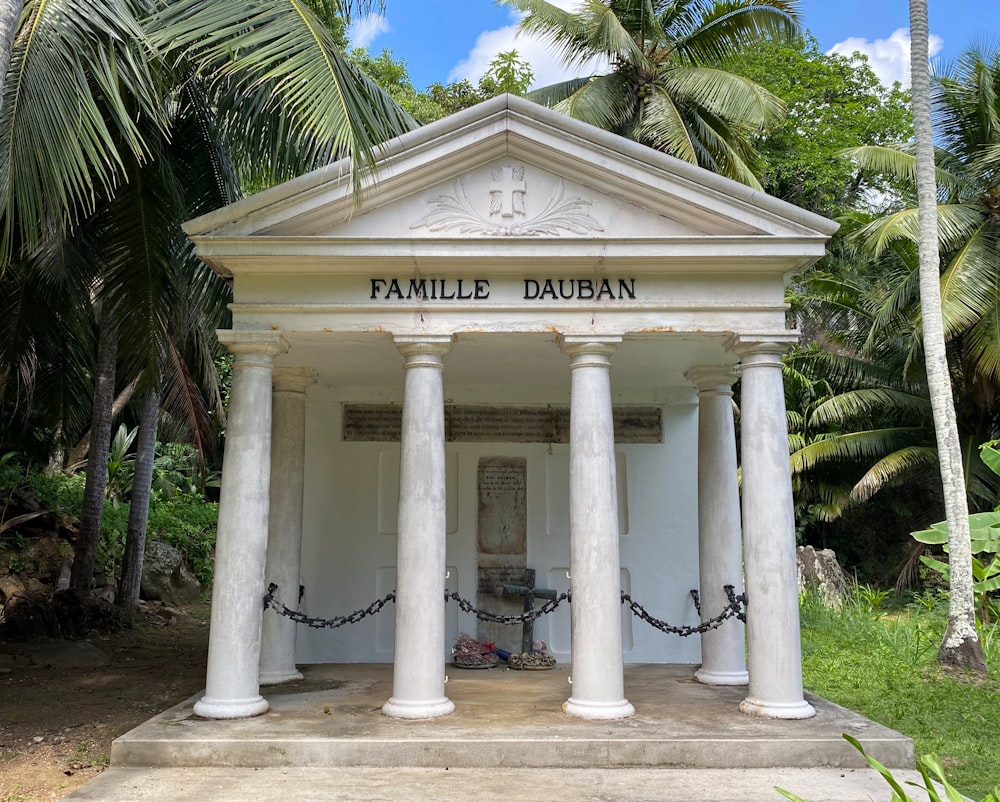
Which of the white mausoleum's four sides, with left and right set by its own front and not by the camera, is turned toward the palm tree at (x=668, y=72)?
back

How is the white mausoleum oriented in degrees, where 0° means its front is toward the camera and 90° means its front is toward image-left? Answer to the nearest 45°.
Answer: approximately 0°

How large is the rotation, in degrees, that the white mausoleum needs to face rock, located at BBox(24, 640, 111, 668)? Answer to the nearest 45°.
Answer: approximately 135° to its right

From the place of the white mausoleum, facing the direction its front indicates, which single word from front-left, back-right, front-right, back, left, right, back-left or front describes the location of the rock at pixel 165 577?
back-right

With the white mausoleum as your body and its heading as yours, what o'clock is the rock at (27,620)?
The rock is roughly at 4 o'clock from the white mausoleum.

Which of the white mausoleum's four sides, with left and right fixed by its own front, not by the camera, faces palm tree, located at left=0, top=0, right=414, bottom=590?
right

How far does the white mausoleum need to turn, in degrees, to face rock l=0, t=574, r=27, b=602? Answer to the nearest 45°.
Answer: approximately 135° to its right

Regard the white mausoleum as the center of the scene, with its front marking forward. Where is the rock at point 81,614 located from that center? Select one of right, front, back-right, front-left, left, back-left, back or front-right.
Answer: back-right
